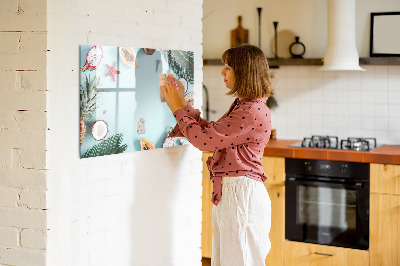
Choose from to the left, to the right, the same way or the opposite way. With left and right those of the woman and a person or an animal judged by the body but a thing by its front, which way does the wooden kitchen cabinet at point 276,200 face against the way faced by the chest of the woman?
to the left

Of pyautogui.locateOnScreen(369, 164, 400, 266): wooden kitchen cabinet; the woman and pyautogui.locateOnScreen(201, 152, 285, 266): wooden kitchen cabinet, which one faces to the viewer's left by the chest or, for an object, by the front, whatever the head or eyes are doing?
the woman

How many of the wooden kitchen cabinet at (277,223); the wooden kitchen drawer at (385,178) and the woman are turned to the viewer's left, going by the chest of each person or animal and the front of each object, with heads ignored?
1

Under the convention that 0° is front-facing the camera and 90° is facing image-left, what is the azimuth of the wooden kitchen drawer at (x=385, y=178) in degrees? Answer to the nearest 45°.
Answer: approximately 0°

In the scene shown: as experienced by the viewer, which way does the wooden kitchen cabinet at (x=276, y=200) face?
facing the viewer

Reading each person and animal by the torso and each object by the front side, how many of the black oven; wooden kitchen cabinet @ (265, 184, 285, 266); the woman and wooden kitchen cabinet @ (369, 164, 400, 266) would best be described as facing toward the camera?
3

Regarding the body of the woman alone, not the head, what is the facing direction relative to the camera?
to the viewer's left

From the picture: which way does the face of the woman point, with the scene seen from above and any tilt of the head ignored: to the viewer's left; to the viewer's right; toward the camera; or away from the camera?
to the viewer's left
